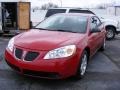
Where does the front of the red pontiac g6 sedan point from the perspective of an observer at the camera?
facing the viewer and to the left of the viewer
